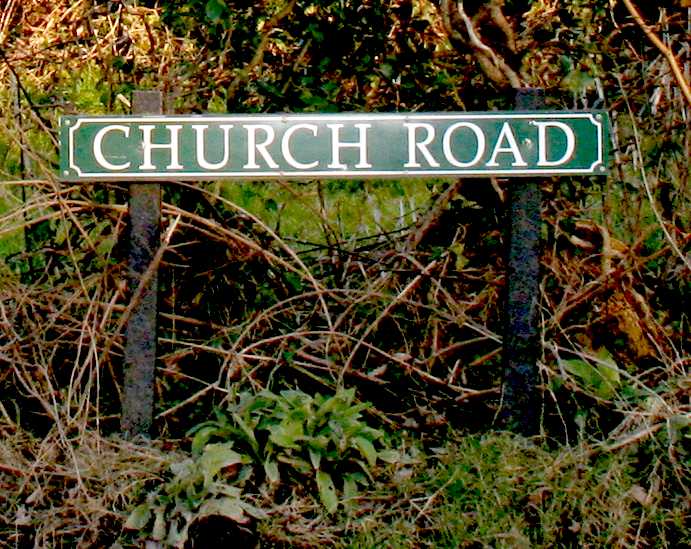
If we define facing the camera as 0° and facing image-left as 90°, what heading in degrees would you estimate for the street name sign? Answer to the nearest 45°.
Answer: approximately 0°
